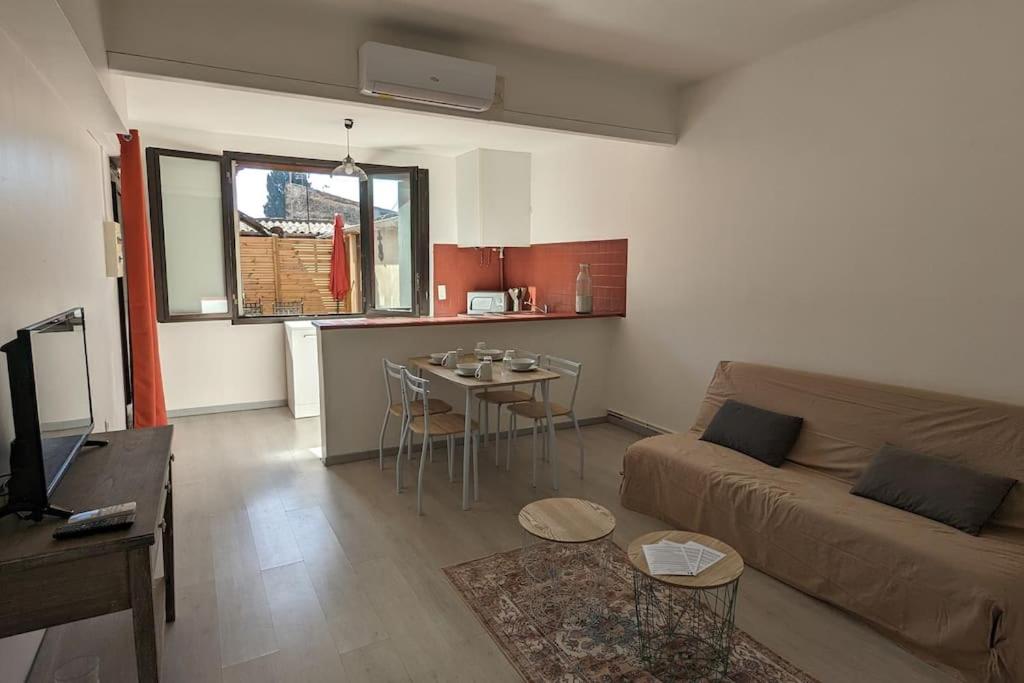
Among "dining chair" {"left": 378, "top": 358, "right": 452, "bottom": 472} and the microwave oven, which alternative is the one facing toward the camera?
the microwave oven

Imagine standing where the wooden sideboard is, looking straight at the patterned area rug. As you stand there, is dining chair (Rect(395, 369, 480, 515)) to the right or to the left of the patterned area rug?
left

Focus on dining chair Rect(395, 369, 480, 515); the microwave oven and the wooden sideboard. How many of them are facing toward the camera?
1

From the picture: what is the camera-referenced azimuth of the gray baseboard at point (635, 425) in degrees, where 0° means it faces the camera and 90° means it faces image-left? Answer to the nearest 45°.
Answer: approximately 45°

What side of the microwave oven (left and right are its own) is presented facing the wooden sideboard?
front

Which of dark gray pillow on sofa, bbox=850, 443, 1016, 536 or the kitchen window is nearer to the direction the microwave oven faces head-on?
the dark gray pillow on sofa

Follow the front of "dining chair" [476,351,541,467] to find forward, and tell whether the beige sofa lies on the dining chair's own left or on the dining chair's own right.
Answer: on the dining chair's own left

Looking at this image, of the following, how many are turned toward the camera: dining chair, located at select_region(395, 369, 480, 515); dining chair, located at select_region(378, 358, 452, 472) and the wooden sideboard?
0

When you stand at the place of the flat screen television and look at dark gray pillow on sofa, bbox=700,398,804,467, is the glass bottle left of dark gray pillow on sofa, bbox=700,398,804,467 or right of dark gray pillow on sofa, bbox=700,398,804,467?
left

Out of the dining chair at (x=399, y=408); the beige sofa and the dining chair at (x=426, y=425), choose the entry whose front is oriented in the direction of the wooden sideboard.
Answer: the beige sofa

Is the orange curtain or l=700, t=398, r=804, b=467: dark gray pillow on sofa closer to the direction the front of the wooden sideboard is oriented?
the dark gray pillow on sofa

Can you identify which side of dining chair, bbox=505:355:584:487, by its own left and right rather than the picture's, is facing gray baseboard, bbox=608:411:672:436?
back

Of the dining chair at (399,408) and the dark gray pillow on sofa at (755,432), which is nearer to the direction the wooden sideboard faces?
the dark gray pillow on sofa

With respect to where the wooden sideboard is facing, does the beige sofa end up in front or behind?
in front

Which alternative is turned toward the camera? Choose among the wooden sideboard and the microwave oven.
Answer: the microwave oven

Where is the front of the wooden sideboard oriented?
to the viewer's right

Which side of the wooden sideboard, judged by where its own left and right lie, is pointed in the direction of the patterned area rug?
front

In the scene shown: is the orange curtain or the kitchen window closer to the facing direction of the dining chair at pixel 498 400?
the orange curtain
